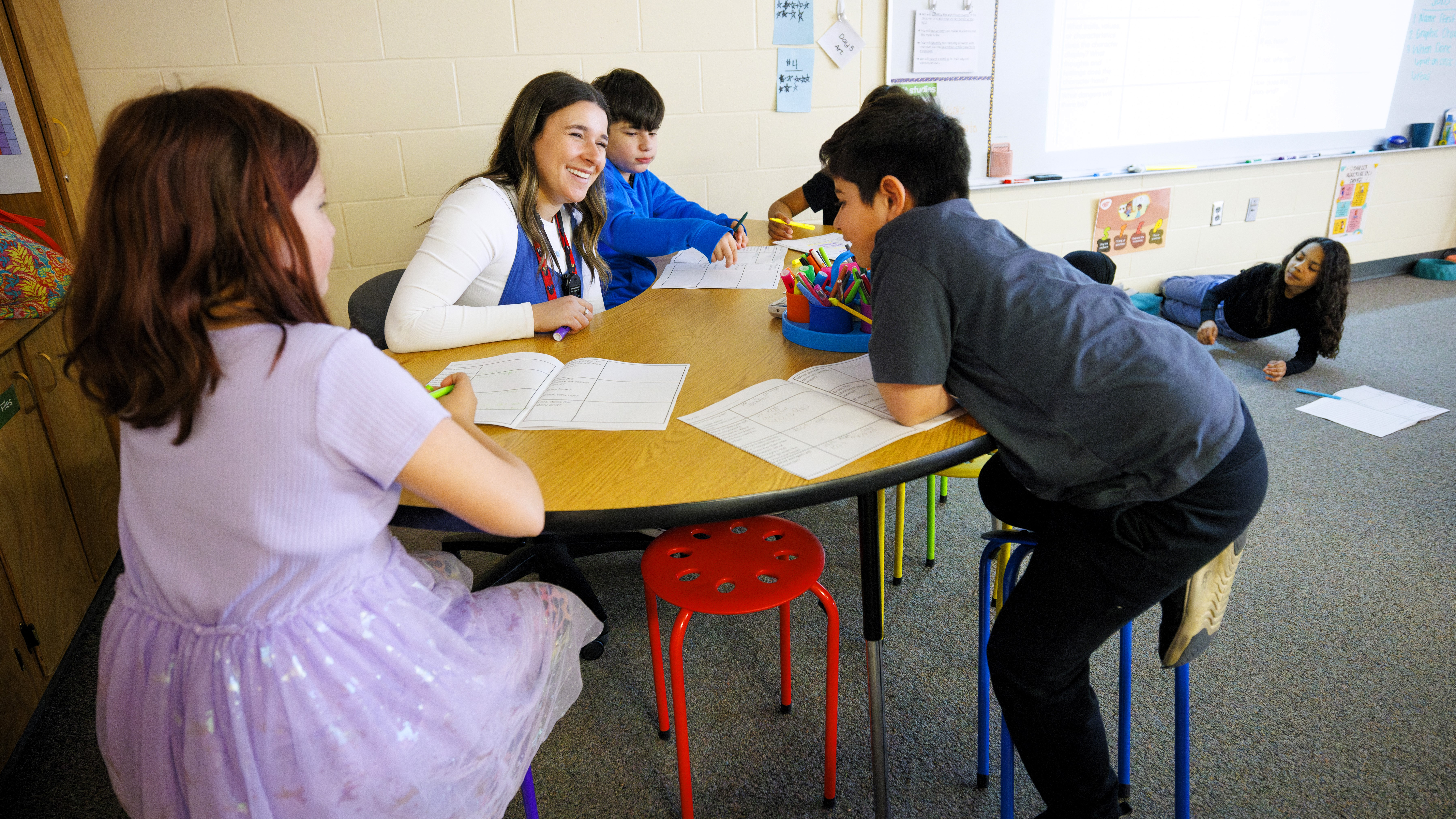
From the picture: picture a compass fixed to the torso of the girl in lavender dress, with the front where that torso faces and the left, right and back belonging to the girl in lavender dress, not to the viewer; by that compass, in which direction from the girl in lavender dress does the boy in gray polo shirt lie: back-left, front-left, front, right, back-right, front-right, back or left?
front-right

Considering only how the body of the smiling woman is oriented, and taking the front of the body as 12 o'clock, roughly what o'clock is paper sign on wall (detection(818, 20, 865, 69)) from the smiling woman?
The paper sign on wall is roughly at 9 o'clock from the smiling woman.

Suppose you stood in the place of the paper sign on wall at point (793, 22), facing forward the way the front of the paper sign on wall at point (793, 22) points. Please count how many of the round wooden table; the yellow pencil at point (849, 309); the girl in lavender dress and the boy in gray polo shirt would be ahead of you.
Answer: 4

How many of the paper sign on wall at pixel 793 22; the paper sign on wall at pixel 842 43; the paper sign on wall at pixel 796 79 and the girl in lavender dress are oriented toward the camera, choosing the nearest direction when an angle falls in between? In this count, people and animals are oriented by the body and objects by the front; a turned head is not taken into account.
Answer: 3

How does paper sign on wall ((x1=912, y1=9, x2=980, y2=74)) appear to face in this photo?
toward the camera

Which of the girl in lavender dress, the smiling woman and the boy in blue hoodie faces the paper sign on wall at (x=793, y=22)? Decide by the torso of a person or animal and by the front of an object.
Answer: the girl in lavender dress

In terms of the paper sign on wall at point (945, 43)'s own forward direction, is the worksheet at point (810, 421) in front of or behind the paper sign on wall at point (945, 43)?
in front

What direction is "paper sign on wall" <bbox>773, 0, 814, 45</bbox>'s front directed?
toward the camera

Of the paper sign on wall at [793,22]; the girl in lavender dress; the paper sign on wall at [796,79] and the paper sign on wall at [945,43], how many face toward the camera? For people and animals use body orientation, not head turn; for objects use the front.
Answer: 3

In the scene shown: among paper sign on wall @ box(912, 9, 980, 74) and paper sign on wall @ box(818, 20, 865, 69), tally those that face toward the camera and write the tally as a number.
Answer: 2
